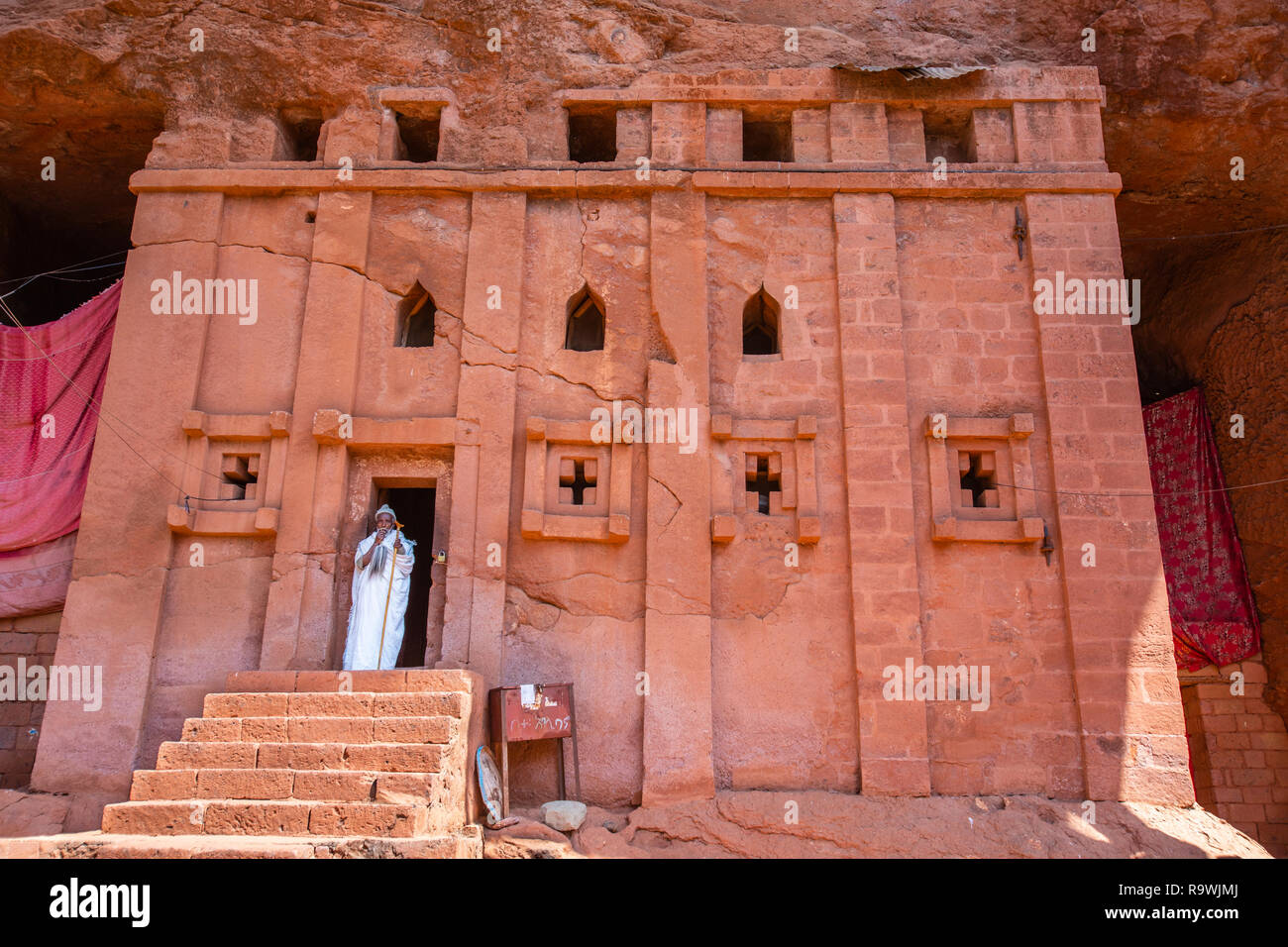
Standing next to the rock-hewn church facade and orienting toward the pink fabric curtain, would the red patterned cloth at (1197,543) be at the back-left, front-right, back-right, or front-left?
back-right

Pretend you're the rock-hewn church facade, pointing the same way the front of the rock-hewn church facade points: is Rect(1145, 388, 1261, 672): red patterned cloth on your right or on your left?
on your left

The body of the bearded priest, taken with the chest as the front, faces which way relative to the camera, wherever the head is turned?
toward the camera

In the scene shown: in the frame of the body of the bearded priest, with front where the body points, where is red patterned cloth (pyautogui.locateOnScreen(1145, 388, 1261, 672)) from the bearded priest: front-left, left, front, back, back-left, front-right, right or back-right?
left

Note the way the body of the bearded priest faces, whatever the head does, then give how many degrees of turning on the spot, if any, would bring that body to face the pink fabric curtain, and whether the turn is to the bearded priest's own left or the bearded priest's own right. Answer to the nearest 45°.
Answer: approximately 135° to the bearded priest's own right

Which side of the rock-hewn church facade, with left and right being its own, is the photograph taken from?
front

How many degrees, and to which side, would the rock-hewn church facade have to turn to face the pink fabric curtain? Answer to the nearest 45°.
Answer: approximately 90° to its right
